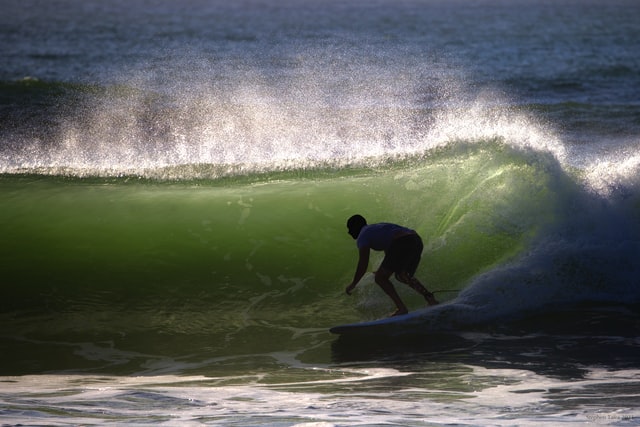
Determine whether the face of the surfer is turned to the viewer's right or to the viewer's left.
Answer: to the viewer's left

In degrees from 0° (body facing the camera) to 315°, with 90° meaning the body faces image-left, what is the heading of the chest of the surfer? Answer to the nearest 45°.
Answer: approximately 90°
